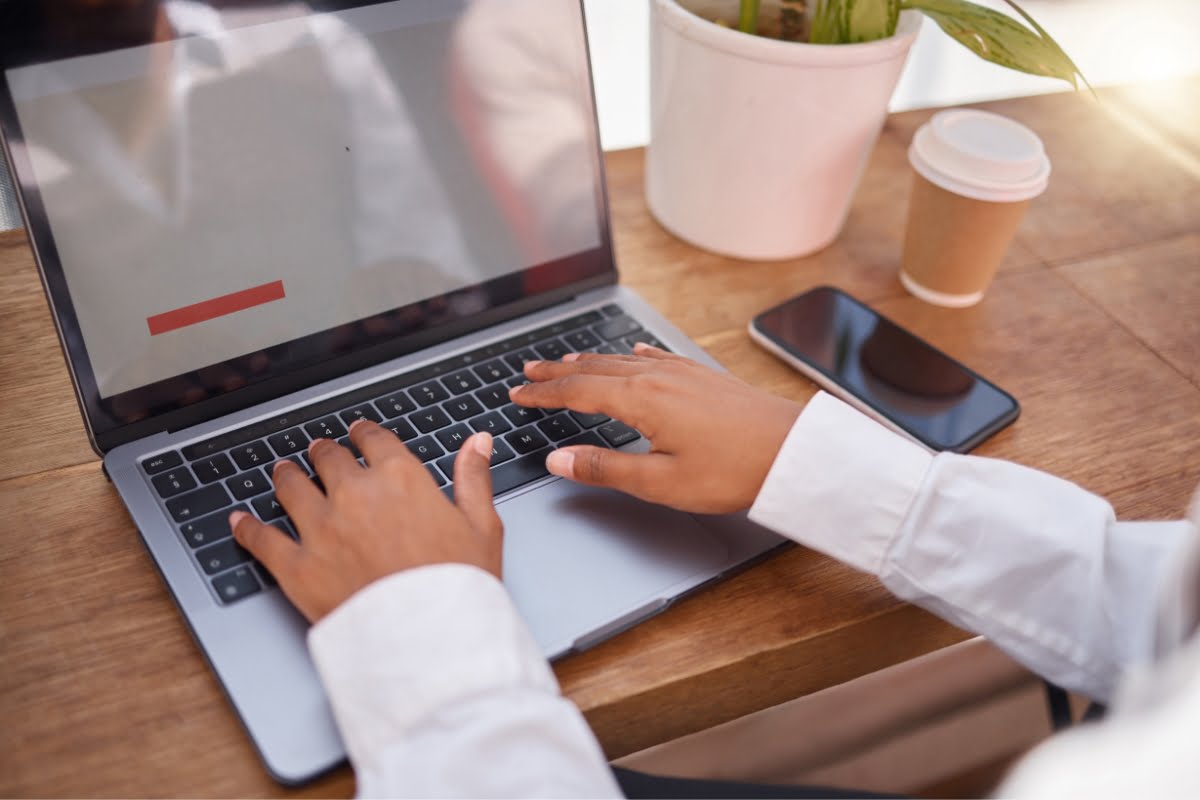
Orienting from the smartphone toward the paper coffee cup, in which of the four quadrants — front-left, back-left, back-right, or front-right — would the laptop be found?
back-left

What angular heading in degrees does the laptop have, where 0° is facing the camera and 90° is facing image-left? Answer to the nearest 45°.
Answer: approximately 315°
